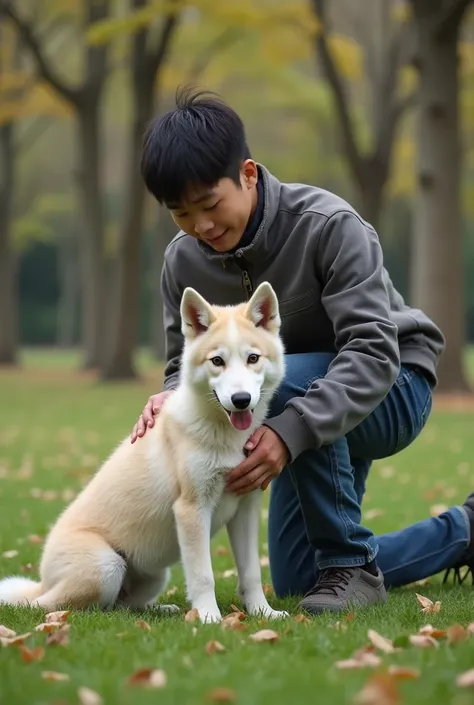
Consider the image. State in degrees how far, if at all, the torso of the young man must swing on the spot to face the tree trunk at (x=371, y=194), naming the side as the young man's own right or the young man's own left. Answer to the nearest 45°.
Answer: approximately 135° to the young man's own right

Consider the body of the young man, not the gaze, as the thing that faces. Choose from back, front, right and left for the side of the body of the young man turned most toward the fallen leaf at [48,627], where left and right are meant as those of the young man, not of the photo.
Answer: front

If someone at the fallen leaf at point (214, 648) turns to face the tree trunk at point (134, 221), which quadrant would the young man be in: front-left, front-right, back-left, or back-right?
front-right

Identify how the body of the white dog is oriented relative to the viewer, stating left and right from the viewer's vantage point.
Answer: facing the viewer and to the right of the viewer

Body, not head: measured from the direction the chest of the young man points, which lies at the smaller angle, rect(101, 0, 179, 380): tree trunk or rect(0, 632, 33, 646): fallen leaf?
the fallen leaf

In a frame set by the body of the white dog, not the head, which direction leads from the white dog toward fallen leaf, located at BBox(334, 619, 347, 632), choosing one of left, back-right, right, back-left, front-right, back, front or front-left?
front

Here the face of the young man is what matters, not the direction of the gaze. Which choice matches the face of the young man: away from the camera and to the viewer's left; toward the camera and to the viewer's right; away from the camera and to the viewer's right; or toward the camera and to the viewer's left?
toward the camera and to the viewer's left

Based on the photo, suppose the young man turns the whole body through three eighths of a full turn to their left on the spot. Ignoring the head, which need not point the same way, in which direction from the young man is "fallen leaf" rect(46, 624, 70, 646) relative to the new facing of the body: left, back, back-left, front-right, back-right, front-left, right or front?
back-right

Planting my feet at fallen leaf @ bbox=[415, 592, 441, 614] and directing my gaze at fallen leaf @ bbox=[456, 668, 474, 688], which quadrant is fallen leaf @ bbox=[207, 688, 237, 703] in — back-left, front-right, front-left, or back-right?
front-right

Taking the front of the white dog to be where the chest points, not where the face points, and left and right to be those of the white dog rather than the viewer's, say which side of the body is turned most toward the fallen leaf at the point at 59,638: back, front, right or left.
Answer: right

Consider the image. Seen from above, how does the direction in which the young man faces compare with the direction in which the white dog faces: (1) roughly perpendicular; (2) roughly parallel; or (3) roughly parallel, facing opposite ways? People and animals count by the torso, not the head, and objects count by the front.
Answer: roughly perpendicular

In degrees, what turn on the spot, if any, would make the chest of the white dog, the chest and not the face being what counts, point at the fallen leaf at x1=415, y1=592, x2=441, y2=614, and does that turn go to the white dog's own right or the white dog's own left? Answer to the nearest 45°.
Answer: approximately 45° to the white dog's own left

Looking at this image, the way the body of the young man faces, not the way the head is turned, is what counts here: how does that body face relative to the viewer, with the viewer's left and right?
facing the viewer and to the left of the viewer

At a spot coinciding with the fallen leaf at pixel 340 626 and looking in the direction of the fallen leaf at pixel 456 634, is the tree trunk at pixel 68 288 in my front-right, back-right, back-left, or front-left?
back-left

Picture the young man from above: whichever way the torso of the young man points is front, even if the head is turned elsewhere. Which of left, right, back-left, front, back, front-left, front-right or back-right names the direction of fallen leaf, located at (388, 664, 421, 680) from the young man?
front-left
